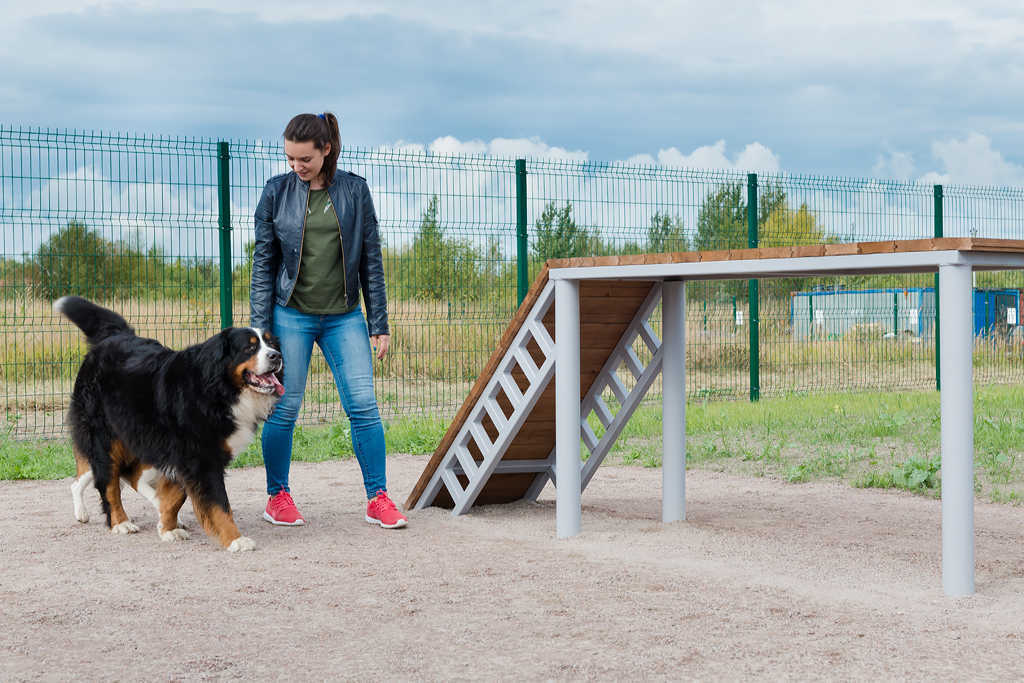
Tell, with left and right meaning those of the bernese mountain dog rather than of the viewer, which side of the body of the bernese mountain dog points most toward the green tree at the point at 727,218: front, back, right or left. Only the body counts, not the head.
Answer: left

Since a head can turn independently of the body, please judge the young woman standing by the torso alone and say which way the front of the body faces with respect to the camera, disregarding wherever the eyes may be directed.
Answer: toward the camera

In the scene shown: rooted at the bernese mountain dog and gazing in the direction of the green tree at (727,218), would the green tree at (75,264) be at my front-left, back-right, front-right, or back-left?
front-left

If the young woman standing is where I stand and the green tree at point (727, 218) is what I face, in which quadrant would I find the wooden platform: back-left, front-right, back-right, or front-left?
front-right

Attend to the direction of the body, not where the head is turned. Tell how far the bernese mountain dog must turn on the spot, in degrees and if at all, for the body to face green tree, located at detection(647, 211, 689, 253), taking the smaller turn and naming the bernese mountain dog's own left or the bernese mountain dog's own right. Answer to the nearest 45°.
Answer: approximately 90° to the bernese mountain dog's own left

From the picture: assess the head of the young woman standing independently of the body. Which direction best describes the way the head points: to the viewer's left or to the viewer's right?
to the viewer's left

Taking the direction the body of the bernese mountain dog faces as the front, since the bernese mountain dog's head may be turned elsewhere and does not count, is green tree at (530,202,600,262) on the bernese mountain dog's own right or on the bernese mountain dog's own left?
on the bernese mountain dog's own left

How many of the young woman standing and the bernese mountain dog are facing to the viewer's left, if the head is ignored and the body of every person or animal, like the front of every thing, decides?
0

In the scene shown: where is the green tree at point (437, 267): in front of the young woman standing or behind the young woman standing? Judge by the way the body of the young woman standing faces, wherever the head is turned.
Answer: behind

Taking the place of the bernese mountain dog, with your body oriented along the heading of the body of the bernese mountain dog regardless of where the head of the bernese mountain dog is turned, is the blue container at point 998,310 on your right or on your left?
on your left
